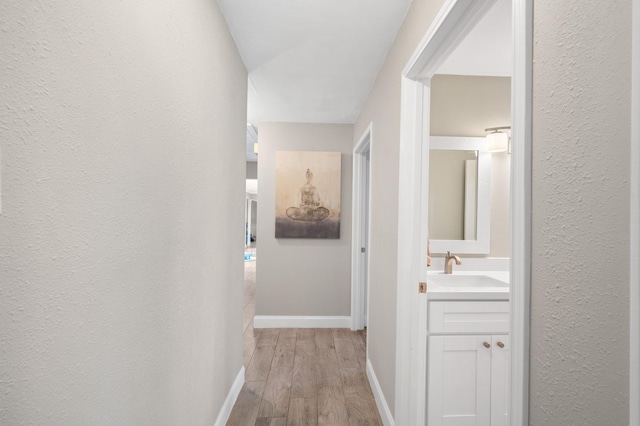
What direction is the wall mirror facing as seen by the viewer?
toward the camera

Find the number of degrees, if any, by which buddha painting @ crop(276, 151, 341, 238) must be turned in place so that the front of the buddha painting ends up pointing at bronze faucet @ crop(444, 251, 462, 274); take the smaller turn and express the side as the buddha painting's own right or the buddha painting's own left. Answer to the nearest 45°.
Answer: approximately 45° to the buddha painting's own left

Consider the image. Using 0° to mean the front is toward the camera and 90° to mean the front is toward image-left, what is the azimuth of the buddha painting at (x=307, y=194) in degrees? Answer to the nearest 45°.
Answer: approximately 0°

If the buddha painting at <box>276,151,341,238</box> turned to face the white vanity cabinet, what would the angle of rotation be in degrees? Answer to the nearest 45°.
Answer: approximately 45° to its left

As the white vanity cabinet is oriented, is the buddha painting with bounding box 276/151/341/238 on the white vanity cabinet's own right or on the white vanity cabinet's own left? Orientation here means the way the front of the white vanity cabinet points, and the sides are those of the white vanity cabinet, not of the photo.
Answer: on the white vanity cabinet's own right

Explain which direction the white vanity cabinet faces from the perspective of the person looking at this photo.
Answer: facing the viewer

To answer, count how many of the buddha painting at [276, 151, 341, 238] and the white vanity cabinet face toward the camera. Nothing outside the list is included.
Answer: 2

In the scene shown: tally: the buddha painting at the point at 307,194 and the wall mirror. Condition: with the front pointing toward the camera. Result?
2

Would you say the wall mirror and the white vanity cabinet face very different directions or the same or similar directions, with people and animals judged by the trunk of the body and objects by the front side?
same or similar directions

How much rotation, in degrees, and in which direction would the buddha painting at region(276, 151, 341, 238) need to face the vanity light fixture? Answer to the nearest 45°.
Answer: approximately 45° to its left
